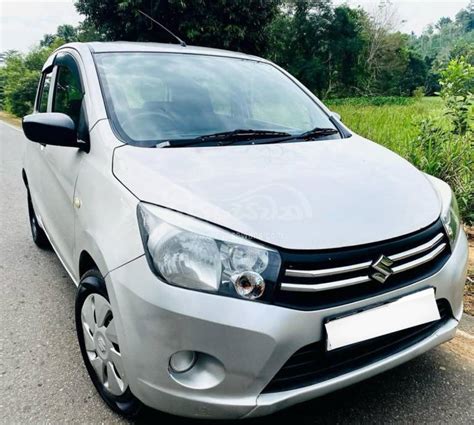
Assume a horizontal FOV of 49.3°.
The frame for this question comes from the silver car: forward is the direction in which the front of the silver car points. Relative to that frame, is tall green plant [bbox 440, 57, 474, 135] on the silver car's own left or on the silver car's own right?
on the silver car's own left

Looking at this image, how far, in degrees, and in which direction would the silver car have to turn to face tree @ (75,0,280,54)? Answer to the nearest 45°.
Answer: approximately 135° to its left
